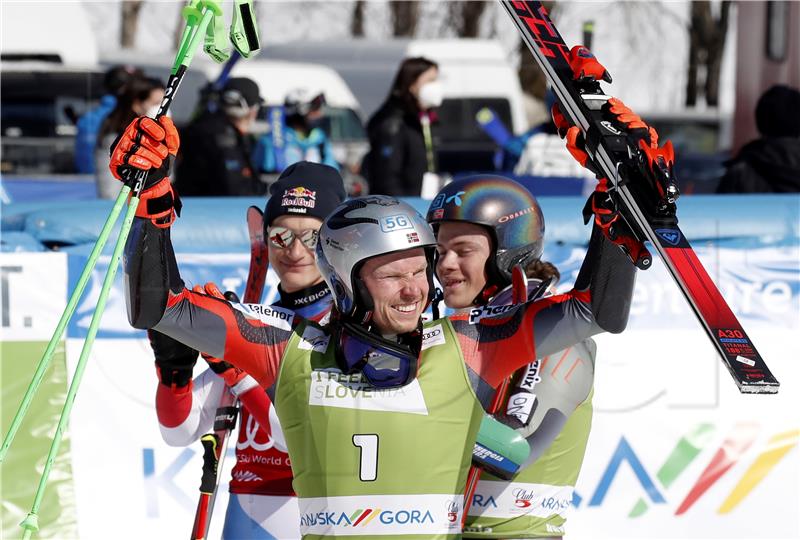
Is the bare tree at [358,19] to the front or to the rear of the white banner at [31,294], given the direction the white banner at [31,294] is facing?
to the rear

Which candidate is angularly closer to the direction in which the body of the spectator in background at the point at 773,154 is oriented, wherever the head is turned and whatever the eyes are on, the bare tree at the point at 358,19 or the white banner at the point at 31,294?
the bare tree

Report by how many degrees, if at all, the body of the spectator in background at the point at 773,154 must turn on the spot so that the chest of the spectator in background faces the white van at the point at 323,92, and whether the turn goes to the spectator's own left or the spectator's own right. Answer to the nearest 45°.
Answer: approximately 45° to the spectator's own left

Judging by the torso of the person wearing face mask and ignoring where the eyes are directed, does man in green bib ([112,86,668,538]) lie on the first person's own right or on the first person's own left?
on the first person's own right

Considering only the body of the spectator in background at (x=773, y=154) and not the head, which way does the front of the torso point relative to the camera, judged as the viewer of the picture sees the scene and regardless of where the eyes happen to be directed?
away from the camera

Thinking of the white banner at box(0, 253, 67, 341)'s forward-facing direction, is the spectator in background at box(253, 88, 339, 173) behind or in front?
behind

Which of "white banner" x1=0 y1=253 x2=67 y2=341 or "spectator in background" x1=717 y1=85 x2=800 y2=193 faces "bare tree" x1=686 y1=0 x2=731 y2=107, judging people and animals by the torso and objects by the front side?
the spectator in background

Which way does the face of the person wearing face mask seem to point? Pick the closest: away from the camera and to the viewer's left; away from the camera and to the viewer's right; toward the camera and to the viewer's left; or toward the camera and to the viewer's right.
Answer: toward the camera and to the viewer's right
